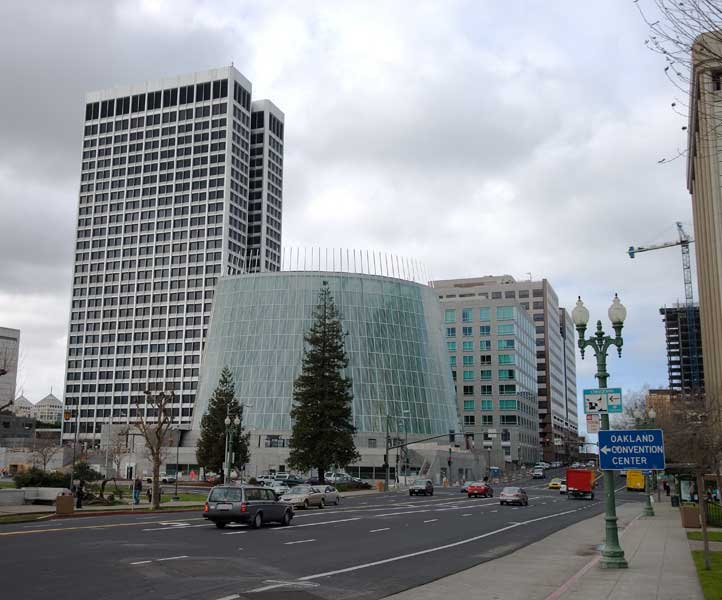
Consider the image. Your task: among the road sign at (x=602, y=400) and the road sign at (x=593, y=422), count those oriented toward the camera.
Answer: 2

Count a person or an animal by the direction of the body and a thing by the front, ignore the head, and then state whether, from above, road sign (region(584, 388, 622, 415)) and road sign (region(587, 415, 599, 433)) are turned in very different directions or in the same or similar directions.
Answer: same or similar directions

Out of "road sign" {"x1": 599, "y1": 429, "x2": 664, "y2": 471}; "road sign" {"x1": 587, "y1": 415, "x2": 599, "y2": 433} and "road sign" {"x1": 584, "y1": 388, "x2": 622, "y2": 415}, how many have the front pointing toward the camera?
3

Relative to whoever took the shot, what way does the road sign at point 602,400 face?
facing the viewer

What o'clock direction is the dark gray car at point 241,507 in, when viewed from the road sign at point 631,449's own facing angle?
The dark gray car is roughly at 4 o'clock from the road sign.

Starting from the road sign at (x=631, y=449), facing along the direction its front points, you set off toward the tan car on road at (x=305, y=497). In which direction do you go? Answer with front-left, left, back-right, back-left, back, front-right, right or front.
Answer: back-right

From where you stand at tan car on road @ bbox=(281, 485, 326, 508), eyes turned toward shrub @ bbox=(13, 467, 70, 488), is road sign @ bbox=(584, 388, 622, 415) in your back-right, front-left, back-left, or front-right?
back-left

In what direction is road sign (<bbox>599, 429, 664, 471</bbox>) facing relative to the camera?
toward the camera

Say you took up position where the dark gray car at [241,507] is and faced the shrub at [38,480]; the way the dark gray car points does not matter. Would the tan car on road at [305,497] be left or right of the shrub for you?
right

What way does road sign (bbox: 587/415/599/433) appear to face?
toward the camera

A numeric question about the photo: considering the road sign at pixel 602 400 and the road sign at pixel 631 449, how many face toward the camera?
2

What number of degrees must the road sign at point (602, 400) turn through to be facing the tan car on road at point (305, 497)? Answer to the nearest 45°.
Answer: approximately 135° to its right

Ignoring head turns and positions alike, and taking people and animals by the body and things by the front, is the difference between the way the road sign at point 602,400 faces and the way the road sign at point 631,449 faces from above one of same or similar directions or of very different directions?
same or similar directions
